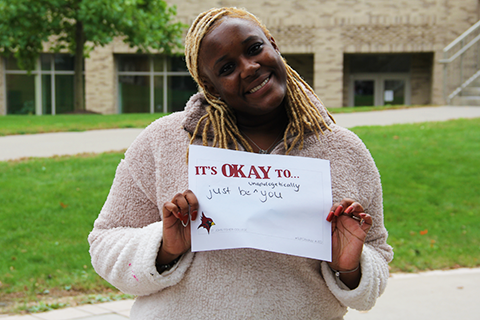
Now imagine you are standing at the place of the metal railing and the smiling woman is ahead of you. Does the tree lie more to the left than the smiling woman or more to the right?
right

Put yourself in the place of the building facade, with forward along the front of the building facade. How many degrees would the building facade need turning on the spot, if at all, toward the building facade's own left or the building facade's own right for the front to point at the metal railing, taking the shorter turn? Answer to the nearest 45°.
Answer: approximately 45° to the building facade's own left

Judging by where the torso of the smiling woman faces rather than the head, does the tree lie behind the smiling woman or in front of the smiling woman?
behind

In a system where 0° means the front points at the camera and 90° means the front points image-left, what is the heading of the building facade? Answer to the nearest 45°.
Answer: approximately 0°

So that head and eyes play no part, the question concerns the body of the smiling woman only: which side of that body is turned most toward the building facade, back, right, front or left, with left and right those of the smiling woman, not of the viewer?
back

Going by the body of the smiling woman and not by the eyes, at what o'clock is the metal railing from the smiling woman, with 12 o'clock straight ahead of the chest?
The metal railing is roughly at 7 o'clock from the smiling woman.

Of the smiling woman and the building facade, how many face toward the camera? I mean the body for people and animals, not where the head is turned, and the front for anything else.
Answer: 2

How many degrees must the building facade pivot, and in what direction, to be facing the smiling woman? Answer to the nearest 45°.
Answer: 0° — it already faces them
